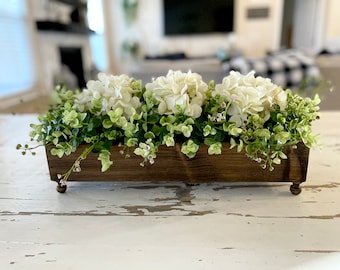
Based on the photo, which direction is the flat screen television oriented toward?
toward the camera

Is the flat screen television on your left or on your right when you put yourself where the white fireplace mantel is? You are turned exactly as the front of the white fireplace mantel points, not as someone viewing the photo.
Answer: on your left

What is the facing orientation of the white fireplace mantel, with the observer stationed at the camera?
facing the viewer and to the right of the viewer

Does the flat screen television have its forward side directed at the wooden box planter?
yes

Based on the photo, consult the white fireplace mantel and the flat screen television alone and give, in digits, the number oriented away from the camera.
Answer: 0

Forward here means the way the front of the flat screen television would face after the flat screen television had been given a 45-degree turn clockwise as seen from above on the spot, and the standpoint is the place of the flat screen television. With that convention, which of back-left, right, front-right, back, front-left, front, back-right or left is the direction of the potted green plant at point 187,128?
front-left

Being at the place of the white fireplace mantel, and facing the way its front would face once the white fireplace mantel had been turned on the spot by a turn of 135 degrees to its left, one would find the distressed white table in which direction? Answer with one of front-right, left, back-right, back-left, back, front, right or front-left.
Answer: back

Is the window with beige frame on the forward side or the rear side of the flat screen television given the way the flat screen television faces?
on the forward side

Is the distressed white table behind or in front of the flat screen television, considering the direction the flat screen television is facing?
in front
